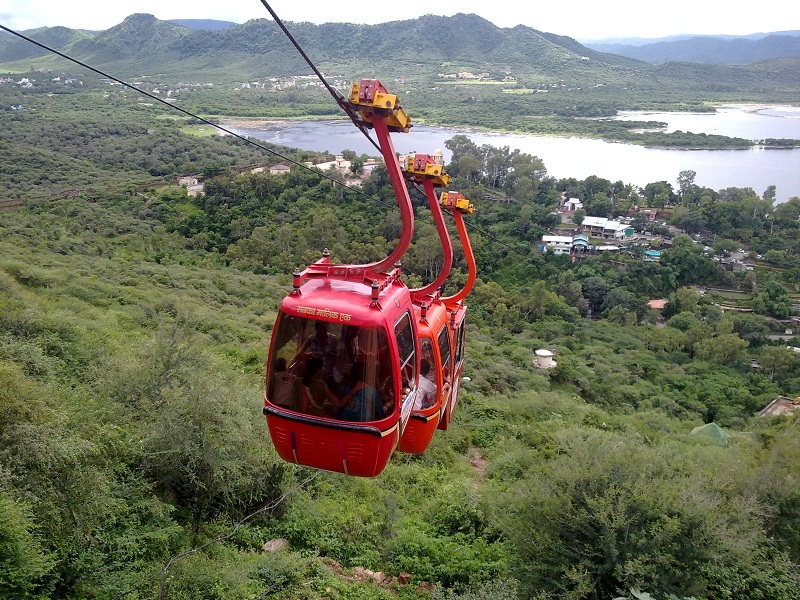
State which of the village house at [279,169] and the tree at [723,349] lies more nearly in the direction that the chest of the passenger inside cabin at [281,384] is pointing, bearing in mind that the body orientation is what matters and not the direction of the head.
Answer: the village house

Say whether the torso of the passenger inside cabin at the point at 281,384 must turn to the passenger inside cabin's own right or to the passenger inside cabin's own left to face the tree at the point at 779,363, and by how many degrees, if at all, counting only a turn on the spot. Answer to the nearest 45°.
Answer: approximately 45° to the passenger inside cabin's own right

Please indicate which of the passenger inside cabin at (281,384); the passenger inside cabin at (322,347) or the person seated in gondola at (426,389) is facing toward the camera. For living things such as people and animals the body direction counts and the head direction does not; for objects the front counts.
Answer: the passenger inside cabin at (322,347)

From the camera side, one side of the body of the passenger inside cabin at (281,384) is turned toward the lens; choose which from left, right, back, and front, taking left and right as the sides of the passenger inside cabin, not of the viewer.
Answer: back

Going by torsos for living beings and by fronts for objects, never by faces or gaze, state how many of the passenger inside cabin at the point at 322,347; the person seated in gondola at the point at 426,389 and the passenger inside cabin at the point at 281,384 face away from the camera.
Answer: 2

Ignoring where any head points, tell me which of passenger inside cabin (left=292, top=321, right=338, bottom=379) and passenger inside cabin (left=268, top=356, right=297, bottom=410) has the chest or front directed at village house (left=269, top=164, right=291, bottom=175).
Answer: passenger inside cabin (left=268, top=356, right=297, bottom=410)
